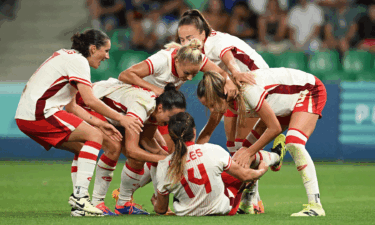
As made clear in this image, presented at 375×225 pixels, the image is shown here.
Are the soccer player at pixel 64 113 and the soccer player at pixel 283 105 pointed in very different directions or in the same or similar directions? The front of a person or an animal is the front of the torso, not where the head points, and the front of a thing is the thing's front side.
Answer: very different directions

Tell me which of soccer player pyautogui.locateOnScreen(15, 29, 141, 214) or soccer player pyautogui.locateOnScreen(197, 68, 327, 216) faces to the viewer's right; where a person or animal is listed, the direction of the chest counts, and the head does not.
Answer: soccer player pyautogui.locateOnScreen(15, 29, 141, 214)

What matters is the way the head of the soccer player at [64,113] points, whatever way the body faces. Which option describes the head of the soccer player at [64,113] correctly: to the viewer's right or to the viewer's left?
to the viewer's right

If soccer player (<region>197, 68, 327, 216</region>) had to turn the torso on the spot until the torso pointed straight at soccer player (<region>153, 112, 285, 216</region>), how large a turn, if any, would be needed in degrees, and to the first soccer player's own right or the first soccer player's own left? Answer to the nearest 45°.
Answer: approximately 45° to the first soccer player's own left

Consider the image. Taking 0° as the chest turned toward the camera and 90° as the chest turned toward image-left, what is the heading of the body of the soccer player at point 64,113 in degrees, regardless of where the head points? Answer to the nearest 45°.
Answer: approximately 270°

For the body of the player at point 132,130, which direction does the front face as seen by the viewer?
to the viewer's right

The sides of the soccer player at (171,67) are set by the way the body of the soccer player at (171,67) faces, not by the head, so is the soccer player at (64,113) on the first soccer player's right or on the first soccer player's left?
on the first soccer player's right

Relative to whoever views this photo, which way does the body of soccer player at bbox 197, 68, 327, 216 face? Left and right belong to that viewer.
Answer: facing to the left of the viewer
